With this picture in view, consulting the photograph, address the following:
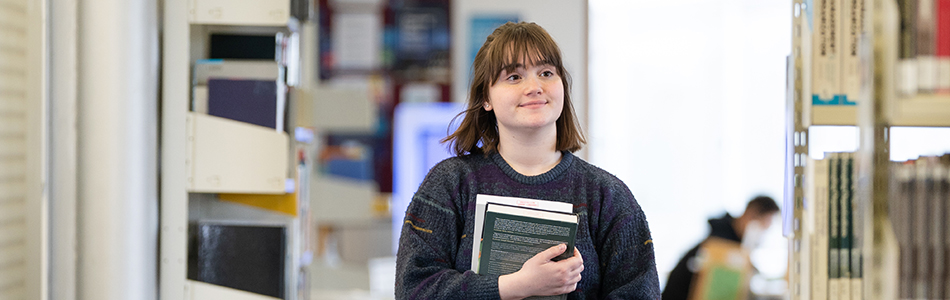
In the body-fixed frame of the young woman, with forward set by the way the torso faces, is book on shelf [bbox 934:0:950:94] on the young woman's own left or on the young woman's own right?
on the young woman's own left

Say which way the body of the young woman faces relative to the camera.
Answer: toward the camera

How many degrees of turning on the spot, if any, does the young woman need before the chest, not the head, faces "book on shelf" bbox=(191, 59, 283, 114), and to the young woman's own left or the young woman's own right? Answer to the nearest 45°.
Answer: approximately 135° to the young woman's own right

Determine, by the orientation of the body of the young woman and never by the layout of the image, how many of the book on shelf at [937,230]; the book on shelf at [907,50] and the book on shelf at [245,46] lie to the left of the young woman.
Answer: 2

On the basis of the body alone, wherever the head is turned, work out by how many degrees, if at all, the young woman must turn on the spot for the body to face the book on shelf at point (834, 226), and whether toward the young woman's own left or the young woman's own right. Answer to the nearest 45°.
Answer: approximately 135° to the young woman's own left

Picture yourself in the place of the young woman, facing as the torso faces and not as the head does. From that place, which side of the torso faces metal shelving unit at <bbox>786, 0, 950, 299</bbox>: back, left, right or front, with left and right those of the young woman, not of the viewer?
left

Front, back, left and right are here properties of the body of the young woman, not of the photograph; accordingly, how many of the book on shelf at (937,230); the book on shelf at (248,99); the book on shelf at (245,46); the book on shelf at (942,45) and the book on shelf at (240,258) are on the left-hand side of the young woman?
2

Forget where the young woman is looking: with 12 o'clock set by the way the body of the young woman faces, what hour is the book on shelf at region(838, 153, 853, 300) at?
The book on shelf is roughly at 10 o'clock from the young woman.

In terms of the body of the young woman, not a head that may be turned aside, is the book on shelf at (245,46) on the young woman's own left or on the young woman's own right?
on the young woman's own right

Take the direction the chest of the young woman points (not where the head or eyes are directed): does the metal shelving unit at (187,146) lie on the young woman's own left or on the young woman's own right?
on the young woman's own right

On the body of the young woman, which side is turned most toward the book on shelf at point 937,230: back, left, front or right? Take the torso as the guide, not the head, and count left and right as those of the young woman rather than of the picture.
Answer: left

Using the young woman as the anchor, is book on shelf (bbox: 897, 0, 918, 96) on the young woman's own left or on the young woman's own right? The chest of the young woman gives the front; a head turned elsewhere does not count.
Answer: on the young woman's own left
